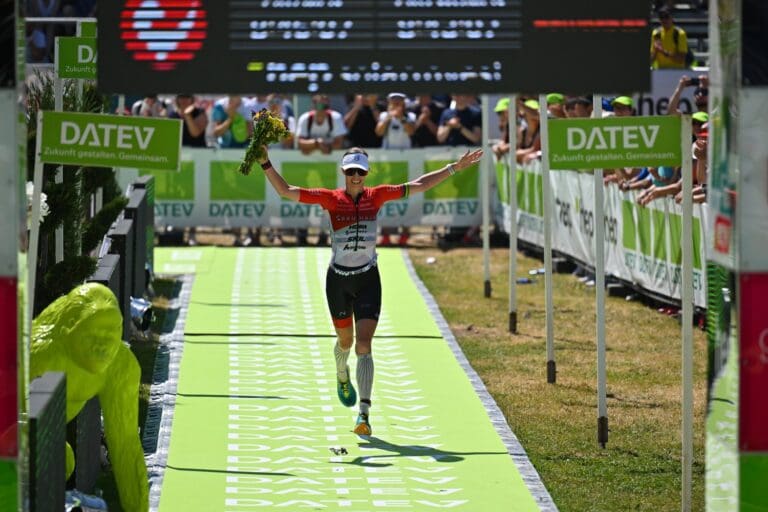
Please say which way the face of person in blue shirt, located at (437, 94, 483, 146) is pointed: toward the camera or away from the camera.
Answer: toward the camera

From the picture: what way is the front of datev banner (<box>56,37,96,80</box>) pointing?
toward the camera

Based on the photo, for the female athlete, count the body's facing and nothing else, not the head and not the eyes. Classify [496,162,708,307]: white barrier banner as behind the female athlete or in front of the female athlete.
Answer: behind

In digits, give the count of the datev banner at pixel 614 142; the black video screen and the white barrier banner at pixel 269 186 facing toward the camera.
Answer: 3

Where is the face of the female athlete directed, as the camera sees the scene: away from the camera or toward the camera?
toward the camera

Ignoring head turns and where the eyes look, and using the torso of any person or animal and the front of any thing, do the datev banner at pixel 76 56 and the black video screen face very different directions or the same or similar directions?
same or similar directions

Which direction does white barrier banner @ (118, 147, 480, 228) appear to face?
toward the camera

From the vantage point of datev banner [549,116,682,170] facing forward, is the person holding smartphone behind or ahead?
behind

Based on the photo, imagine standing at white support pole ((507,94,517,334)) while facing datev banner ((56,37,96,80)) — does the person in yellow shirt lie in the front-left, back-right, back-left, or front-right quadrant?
back-right

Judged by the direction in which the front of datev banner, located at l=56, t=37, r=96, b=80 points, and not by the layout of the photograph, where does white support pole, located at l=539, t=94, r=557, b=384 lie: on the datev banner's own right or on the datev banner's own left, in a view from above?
on the datev banner's own left

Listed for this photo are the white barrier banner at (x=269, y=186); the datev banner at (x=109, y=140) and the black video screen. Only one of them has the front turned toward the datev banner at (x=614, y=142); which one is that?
the white barrier banner

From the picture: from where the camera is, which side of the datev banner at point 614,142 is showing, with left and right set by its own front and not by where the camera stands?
front
